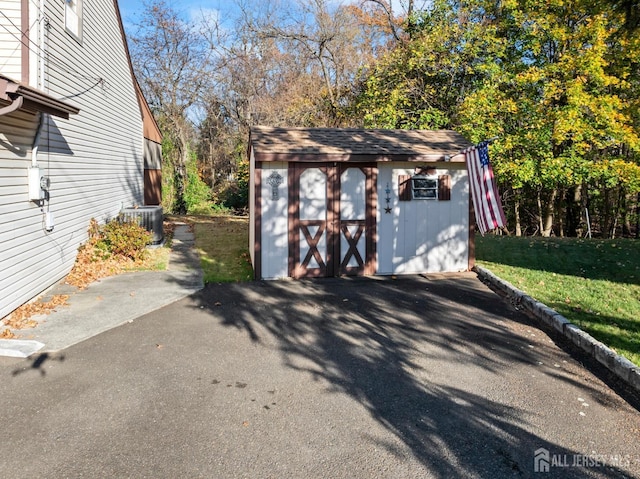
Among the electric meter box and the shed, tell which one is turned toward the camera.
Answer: the shed

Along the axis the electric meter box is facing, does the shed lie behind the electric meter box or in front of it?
in front

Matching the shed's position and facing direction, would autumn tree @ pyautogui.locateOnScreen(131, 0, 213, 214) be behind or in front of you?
behind

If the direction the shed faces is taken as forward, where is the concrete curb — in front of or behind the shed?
in front

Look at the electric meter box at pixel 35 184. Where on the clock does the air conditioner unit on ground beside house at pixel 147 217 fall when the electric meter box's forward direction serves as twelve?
The air conditioner unit on ground beside house is roughly at 10 o'clock from the electric meter box.

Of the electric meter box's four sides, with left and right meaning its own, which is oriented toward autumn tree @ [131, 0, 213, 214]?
left

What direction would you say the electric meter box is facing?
to the viewer's right

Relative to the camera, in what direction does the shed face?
facing the viewer

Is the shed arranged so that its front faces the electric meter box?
no

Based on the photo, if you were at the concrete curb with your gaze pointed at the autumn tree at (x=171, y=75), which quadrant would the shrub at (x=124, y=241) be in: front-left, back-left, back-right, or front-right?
front-left

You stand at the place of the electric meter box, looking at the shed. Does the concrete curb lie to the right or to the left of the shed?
right

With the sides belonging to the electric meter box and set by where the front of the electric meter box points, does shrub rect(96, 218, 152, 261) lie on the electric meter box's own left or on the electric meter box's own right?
on the electric meter box's own left

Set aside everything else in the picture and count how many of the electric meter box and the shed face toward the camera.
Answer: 1

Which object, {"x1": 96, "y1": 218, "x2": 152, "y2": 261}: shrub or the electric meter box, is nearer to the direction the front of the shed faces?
the electric meter box

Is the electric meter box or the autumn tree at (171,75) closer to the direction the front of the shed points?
the electric meter box

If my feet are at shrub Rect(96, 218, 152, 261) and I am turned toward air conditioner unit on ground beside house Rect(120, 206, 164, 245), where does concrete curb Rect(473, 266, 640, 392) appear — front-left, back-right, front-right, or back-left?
back-right

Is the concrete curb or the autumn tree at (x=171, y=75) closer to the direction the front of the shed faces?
the concrete curb

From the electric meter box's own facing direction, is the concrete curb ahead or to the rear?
ahead
